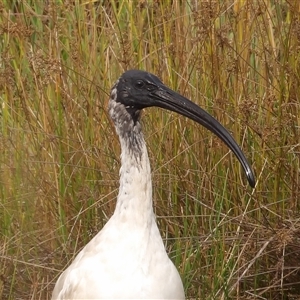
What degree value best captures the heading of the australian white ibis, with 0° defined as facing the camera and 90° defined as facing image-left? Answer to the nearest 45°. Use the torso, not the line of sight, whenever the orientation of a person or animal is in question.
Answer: approximately 270°
